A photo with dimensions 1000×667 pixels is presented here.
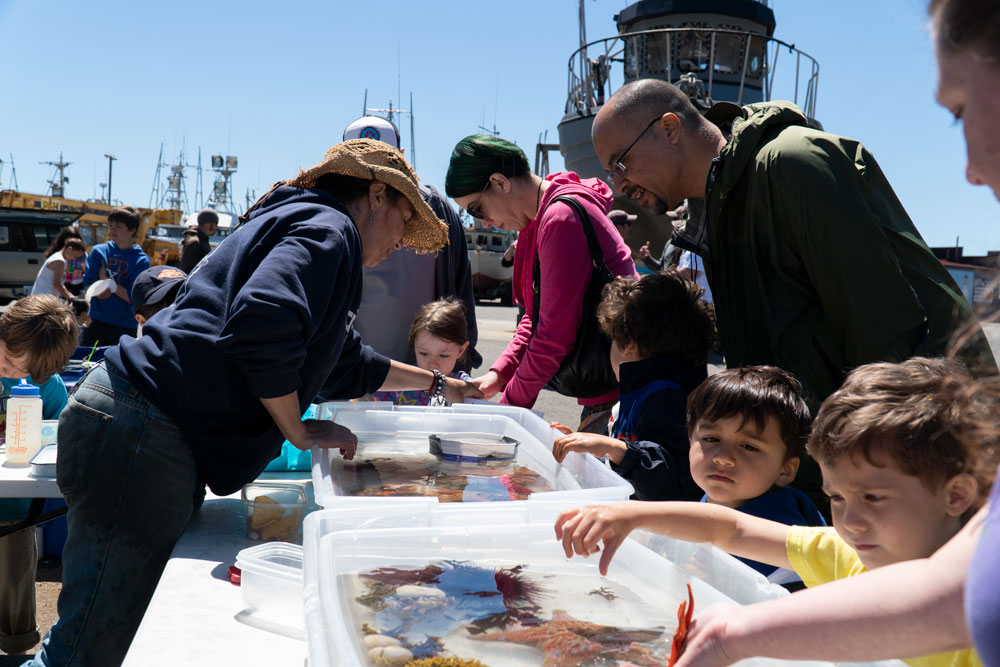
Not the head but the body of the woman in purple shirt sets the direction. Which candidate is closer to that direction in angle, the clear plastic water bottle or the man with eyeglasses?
the clear plastic water bottle

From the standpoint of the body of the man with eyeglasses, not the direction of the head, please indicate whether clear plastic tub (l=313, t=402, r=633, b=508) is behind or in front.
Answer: in front

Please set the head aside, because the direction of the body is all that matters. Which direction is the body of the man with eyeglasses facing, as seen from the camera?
to the viewer's left

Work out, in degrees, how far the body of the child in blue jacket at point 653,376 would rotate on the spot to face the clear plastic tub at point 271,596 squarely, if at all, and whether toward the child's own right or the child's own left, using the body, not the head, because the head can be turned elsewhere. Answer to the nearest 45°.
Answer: approximately 45° to the child's own left

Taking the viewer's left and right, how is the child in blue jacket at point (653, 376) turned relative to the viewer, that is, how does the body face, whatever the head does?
facing to the left of the viewer

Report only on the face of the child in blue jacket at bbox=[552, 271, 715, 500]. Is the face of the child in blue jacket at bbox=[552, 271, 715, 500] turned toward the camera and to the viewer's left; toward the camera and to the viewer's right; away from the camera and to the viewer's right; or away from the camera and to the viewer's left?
away from the camera and to the viewer's left

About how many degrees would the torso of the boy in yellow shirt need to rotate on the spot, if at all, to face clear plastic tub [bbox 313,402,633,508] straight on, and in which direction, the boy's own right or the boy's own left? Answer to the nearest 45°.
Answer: approximately 90° to the boy's own right

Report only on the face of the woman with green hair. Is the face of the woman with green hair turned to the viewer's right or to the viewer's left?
to the viewer's left
